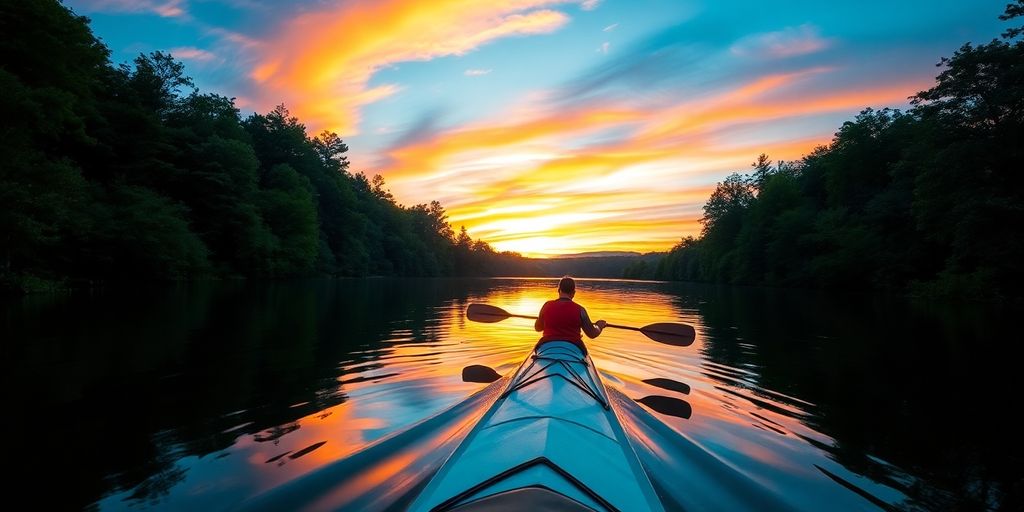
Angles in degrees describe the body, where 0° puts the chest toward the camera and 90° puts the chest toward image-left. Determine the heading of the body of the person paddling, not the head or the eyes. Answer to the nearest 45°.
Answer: approximately 180°

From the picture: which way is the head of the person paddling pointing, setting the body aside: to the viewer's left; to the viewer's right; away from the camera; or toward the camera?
away from the camera
